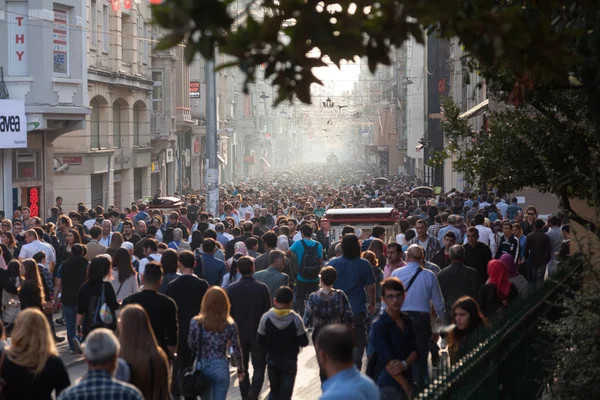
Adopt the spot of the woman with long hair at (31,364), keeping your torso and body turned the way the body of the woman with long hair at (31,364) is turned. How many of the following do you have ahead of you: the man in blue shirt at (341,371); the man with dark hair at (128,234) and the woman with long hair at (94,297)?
2

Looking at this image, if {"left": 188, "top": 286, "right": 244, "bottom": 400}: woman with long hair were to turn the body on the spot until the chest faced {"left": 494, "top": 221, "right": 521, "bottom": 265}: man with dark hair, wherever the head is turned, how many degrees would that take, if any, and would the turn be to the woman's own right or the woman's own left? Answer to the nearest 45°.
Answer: approximately 45° to the woman's own right

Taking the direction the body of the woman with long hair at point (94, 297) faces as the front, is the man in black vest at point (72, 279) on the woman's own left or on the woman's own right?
on the woman's own left

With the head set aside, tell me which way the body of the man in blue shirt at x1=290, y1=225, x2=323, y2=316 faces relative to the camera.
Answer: away from the camera

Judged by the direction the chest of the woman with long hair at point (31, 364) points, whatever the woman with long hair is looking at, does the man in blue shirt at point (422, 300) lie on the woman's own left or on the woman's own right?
on the woman's own right

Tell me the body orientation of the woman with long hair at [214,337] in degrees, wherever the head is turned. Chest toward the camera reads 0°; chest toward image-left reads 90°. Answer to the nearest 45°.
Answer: approximately 180°

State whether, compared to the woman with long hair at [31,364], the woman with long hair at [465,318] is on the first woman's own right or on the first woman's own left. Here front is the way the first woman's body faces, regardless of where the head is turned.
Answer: on the first woman's own right

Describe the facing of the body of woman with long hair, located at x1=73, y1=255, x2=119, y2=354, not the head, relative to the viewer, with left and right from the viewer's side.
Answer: facing away from the viewer and to the right of the viewer

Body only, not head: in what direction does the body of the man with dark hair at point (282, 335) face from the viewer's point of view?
away from the camera

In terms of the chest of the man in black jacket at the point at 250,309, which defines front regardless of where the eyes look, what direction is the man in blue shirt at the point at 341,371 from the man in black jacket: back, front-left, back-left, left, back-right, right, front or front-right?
back
